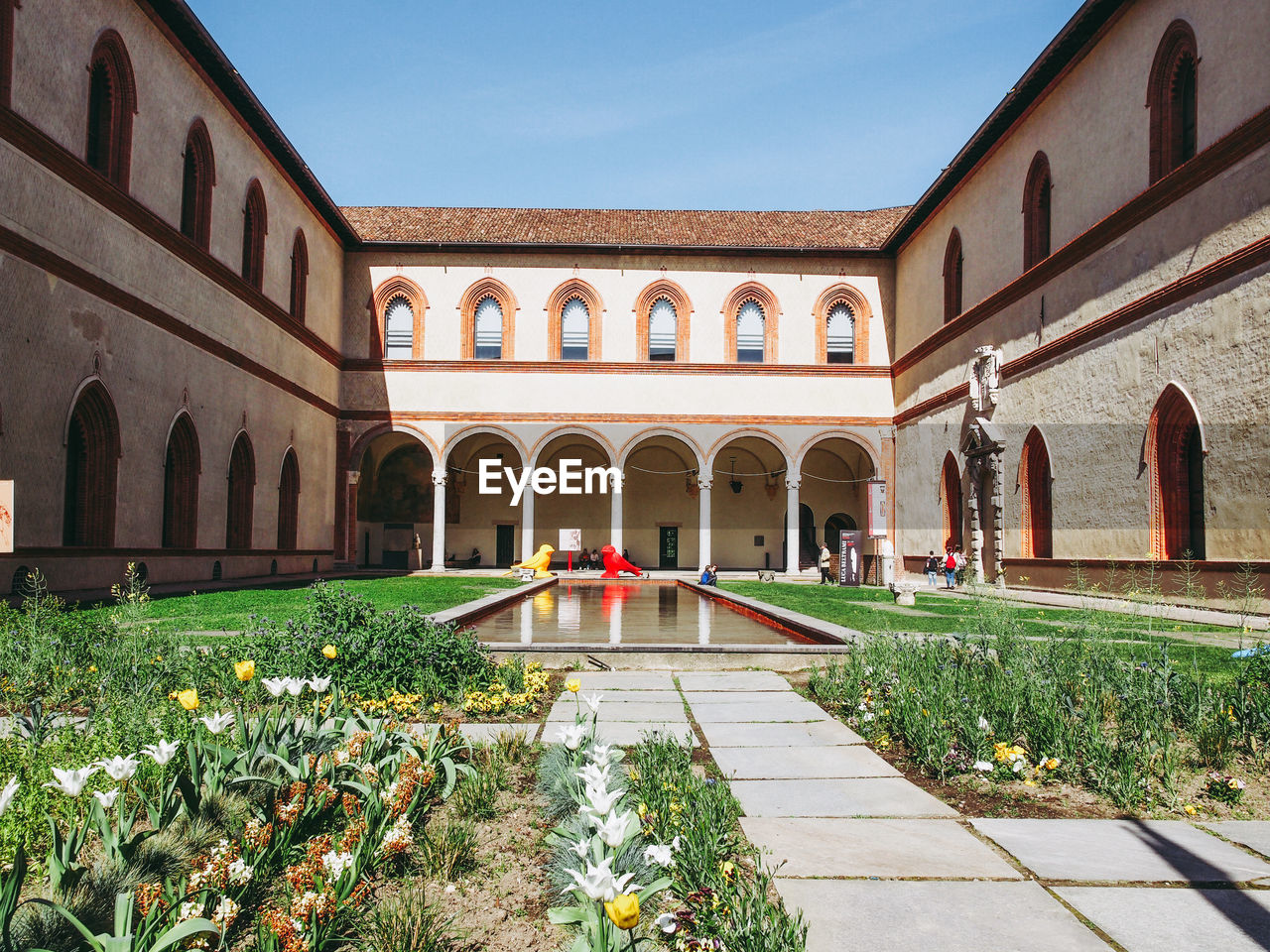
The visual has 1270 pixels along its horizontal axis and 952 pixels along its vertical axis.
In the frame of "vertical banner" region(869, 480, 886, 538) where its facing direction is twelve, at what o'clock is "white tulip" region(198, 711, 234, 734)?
The white tulip is roughly at 12 o'clock from the vertical banner.

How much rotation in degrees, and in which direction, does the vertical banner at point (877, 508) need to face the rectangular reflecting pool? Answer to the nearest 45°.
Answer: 0° — it already faces it

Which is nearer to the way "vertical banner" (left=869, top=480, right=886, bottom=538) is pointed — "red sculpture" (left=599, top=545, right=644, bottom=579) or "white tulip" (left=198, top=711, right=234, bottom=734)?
the white tulip

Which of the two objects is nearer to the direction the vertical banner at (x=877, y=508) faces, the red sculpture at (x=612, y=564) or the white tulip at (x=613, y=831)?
the white tulip

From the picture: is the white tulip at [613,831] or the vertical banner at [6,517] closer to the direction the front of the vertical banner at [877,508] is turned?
the white tulip

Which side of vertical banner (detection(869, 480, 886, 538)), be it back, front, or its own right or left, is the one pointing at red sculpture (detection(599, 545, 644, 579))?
right

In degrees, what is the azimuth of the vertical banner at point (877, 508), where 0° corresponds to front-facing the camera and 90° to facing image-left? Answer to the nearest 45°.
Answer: approximately 0°

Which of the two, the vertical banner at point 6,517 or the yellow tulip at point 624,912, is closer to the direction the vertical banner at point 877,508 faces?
the yellow tulip

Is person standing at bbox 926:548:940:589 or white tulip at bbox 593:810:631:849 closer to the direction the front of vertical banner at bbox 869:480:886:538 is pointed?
the white tulip

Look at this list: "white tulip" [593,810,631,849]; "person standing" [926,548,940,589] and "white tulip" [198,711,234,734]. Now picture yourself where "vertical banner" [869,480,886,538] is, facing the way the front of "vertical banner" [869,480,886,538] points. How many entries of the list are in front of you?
2
